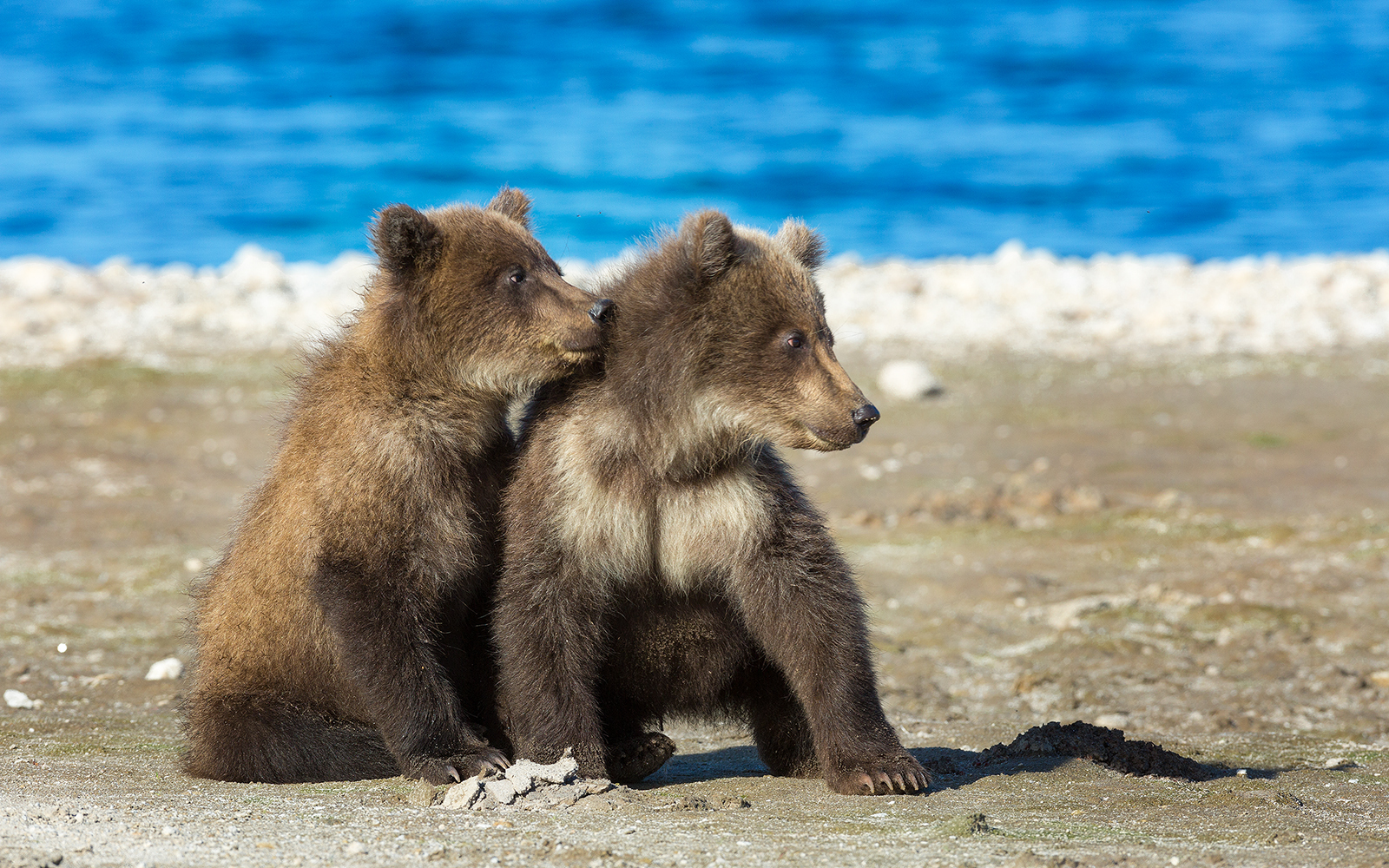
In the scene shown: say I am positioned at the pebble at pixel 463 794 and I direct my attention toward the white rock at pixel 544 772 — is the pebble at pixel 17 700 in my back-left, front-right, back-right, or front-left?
back-left

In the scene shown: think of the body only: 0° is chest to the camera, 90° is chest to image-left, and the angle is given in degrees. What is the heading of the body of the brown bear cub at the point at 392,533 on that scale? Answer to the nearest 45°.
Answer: approximately 270°

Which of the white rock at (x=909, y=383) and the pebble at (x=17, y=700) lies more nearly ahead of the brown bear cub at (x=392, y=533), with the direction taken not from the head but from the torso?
the white rock

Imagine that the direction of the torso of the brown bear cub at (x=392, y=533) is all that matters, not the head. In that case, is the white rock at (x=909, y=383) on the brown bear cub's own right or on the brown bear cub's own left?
on the brown bear cub's own left

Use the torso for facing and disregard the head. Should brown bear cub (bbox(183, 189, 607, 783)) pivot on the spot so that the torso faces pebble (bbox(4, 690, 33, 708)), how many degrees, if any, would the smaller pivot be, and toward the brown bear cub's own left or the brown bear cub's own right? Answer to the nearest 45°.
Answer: approximately 135° to the brown bear cub's own left

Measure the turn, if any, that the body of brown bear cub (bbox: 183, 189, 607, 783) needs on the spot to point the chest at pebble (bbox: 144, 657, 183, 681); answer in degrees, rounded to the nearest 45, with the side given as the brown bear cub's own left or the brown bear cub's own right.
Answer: approximately 135° to the brown bear cub's own left
